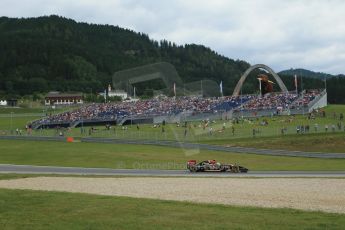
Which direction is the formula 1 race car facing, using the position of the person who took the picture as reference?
facing to the right of the viewer
